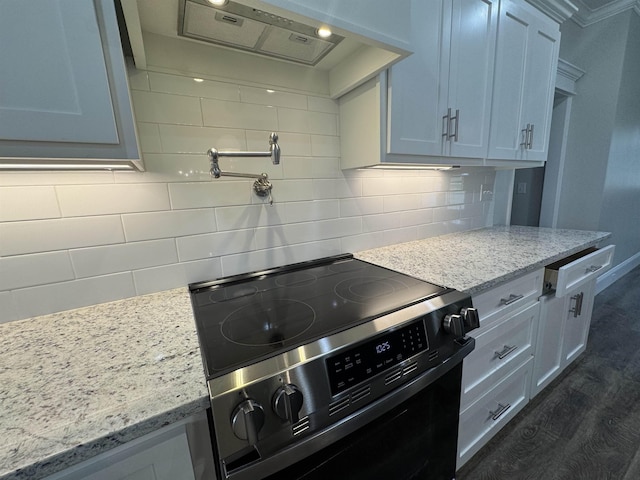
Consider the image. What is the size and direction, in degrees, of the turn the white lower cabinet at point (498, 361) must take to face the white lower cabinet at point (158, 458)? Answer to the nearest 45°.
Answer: approximately 90° to its right

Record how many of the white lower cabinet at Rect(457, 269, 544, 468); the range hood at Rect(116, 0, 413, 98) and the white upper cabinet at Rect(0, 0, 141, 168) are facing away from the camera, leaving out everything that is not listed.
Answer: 0

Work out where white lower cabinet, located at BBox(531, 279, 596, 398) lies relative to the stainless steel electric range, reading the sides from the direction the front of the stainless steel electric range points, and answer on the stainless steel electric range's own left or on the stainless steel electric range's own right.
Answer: on the stainless steel electric range's own left

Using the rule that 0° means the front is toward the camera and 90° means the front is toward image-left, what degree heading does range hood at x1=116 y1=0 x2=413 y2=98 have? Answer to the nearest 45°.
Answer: approximately 315°

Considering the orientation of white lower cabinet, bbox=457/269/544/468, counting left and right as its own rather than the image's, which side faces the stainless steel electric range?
right

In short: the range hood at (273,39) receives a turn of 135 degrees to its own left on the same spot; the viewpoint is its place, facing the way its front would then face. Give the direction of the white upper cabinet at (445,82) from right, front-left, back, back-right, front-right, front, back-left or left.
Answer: right

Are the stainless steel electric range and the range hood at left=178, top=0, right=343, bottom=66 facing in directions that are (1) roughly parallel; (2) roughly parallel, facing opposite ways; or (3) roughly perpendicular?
roughly parallel

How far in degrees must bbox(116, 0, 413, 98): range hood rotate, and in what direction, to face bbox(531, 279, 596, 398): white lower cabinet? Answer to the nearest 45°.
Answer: approximately 45° to its left

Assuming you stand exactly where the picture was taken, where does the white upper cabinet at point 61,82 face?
facing the viewer

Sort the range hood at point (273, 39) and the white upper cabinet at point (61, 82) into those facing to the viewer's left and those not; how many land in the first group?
0

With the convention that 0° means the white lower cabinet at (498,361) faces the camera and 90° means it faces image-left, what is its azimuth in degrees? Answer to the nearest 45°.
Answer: approximately 315°

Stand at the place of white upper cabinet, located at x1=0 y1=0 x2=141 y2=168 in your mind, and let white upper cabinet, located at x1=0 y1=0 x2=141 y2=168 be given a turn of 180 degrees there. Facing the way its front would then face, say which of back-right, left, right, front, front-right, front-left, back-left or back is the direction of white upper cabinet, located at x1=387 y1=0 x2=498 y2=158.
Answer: right

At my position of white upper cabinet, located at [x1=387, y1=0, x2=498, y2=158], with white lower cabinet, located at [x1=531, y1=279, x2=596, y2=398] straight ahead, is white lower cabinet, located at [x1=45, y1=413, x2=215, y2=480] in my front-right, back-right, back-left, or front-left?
back-right

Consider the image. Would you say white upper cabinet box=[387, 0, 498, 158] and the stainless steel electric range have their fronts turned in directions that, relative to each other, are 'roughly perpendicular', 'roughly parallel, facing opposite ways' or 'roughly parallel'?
roughly parallel
